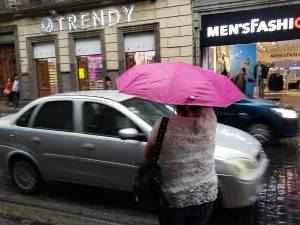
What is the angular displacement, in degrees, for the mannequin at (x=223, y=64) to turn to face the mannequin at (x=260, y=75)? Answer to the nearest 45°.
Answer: approximately 135° to its left

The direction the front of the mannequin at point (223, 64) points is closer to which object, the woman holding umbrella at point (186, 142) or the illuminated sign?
the woman holding umbrella

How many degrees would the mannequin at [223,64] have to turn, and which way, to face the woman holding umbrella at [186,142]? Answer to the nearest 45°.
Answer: approximately 45° to its left

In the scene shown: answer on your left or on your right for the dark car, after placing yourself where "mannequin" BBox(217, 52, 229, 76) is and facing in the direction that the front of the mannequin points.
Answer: on your left

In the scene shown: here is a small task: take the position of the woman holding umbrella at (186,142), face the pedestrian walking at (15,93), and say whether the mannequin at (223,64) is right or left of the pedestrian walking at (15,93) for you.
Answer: right

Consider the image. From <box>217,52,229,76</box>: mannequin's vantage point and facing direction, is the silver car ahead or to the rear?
ahead

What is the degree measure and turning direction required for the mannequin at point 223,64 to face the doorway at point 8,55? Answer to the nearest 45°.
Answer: approximately 45° to its right

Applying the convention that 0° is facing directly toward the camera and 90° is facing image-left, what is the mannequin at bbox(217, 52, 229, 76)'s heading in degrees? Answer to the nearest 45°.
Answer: approximately 45°

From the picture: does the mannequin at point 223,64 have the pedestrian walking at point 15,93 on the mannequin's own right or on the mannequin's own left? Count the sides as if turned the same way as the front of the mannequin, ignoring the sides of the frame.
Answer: on the mannequin's own right
